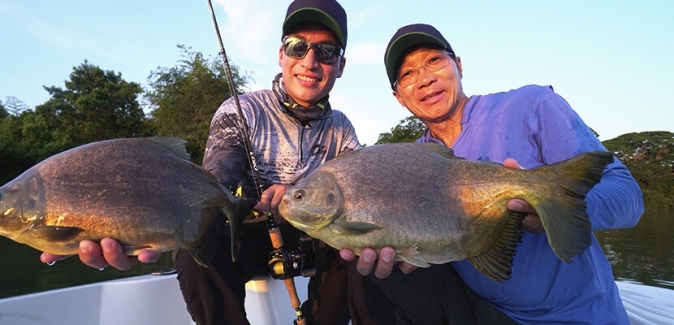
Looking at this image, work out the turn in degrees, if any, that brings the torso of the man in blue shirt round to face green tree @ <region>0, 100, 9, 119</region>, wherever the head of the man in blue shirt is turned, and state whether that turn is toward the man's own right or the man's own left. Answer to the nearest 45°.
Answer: approximately 90° to the man's own right

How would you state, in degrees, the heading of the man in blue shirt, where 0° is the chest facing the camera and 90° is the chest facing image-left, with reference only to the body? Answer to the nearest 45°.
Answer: approximately 45°
